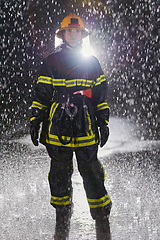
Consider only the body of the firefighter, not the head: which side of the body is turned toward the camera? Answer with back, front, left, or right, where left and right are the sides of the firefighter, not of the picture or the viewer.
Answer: front
